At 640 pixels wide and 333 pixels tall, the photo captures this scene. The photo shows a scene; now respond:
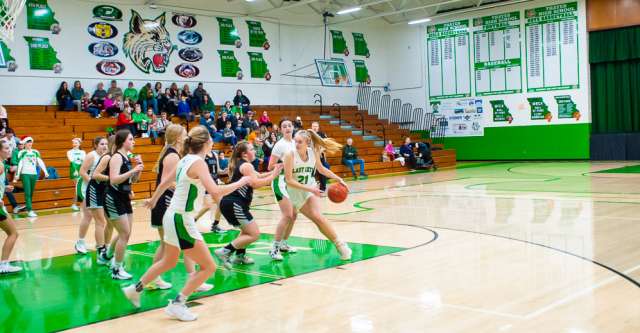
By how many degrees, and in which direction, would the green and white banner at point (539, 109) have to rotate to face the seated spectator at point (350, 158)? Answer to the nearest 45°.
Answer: approximately 45° to its right

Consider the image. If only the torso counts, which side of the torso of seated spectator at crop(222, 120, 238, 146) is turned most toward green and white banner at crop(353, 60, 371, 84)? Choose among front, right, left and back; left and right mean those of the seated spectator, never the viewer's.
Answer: left

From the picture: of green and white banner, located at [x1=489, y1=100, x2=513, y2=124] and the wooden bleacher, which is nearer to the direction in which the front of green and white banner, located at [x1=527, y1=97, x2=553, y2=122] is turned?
the wooden bleacher

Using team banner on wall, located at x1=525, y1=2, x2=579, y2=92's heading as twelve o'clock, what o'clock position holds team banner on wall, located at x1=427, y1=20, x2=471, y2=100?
team banner on wall, located at x1=427, y1=20, x2=471, y2=100 is roughly at 2 o'clock from team banner on wall, located at x1=525, y1=2, x2=579, y2=92.

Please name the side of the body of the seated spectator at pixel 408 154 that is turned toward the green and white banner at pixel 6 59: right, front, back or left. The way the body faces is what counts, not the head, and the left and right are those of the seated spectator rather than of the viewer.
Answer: right

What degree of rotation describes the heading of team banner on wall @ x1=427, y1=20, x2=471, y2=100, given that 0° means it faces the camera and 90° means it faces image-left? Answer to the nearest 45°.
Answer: approximately 45°

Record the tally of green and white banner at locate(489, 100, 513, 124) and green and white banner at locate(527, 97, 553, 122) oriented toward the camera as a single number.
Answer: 2

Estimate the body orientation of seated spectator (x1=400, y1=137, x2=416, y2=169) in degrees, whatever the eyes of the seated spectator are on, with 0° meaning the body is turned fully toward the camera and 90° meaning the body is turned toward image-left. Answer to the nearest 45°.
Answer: approximately 315°
